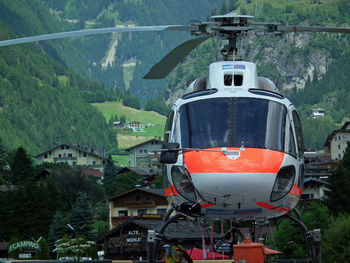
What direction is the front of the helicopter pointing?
toward the camera
